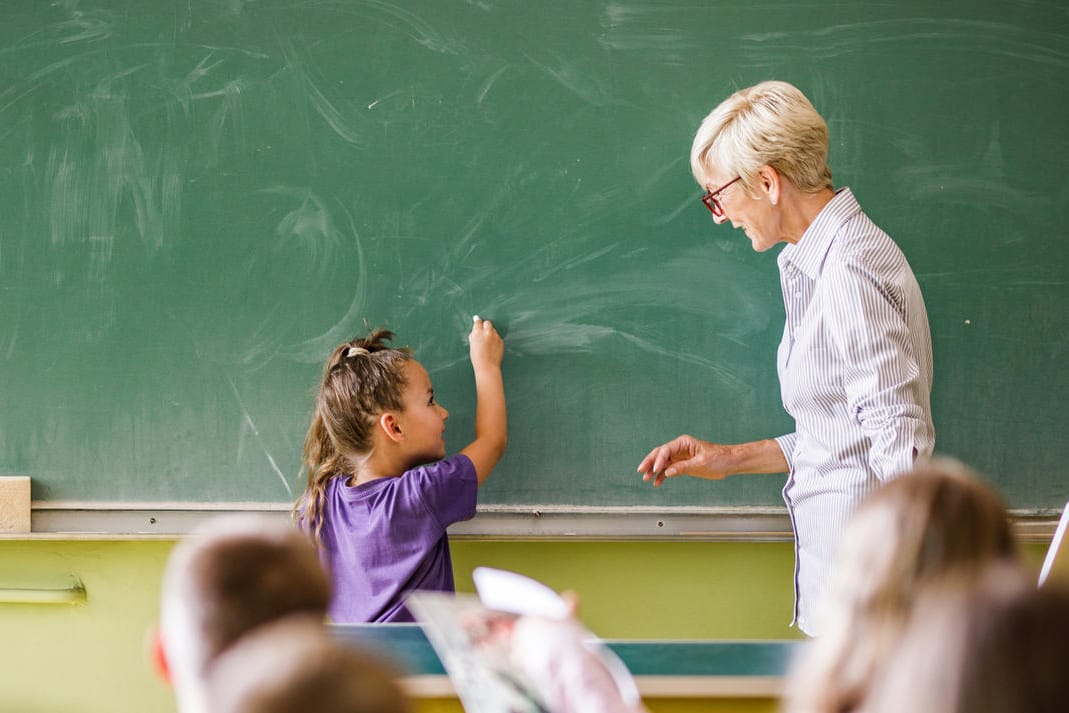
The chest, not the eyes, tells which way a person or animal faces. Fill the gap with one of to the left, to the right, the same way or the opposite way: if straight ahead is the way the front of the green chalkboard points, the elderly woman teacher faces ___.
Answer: to the right

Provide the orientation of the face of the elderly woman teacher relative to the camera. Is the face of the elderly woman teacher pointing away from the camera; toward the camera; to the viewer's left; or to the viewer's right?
to the viewer's left

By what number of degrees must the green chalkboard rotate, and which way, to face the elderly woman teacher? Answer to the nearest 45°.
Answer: approximately 45° to its left

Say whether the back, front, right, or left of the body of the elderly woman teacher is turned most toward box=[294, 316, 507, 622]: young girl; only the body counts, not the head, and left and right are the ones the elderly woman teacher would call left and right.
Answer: front

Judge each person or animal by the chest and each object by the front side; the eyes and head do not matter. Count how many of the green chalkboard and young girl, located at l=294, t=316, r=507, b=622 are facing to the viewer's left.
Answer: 0

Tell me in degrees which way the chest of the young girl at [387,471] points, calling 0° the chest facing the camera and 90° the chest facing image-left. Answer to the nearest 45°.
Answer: approximately 225°

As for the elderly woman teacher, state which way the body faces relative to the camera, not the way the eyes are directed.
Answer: to the viewer's left

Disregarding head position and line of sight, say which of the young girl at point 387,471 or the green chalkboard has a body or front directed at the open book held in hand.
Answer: the green chalkboard

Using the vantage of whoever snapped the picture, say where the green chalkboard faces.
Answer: facing the viewer

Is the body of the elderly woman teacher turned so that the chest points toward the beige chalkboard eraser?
yes

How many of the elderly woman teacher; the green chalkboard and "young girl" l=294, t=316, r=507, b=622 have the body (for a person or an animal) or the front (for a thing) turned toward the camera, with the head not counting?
1

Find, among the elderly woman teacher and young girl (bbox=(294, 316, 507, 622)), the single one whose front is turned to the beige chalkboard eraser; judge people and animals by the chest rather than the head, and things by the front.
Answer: the elderly woman teacher

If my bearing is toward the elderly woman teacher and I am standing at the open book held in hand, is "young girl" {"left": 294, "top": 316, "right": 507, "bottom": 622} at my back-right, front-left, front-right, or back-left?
front-left

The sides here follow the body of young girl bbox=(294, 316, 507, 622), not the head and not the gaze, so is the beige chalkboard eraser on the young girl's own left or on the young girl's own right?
on the young girl's own left

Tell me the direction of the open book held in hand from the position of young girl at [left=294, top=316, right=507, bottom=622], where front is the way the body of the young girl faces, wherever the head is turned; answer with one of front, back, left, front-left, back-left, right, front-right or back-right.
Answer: back-right

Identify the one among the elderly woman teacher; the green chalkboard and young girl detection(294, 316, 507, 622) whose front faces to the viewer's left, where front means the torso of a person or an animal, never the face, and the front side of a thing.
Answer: the elderly woman teacher

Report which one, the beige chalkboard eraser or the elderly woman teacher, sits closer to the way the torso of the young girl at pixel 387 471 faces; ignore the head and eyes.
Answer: the elderly woman teacher

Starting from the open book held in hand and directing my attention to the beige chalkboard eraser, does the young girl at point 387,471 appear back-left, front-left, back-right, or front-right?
front-right
